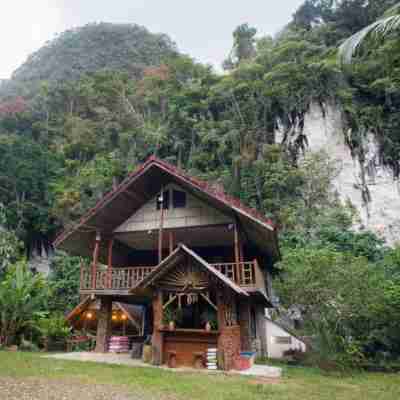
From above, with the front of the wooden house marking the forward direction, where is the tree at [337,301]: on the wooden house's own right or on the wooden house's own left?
on the wooden house's own left

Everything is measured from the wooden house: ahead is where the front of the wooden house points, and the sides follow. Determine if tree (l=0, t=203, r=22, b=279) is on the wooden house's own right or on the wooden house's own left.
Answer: on the wooden house's own right

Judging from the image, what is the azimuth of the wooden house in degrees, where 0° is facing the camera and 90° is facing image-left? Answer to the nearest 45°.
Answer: approximately 0°

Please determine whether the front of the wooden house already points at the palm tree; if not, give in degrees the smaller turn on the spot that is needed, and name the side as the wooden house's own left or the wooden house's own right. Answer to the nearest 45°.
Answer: approximately 45° to the wooden house's own left

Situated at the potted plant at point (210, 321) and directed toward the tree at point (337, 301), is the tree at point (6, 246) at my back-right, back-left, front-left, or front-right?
back-left
